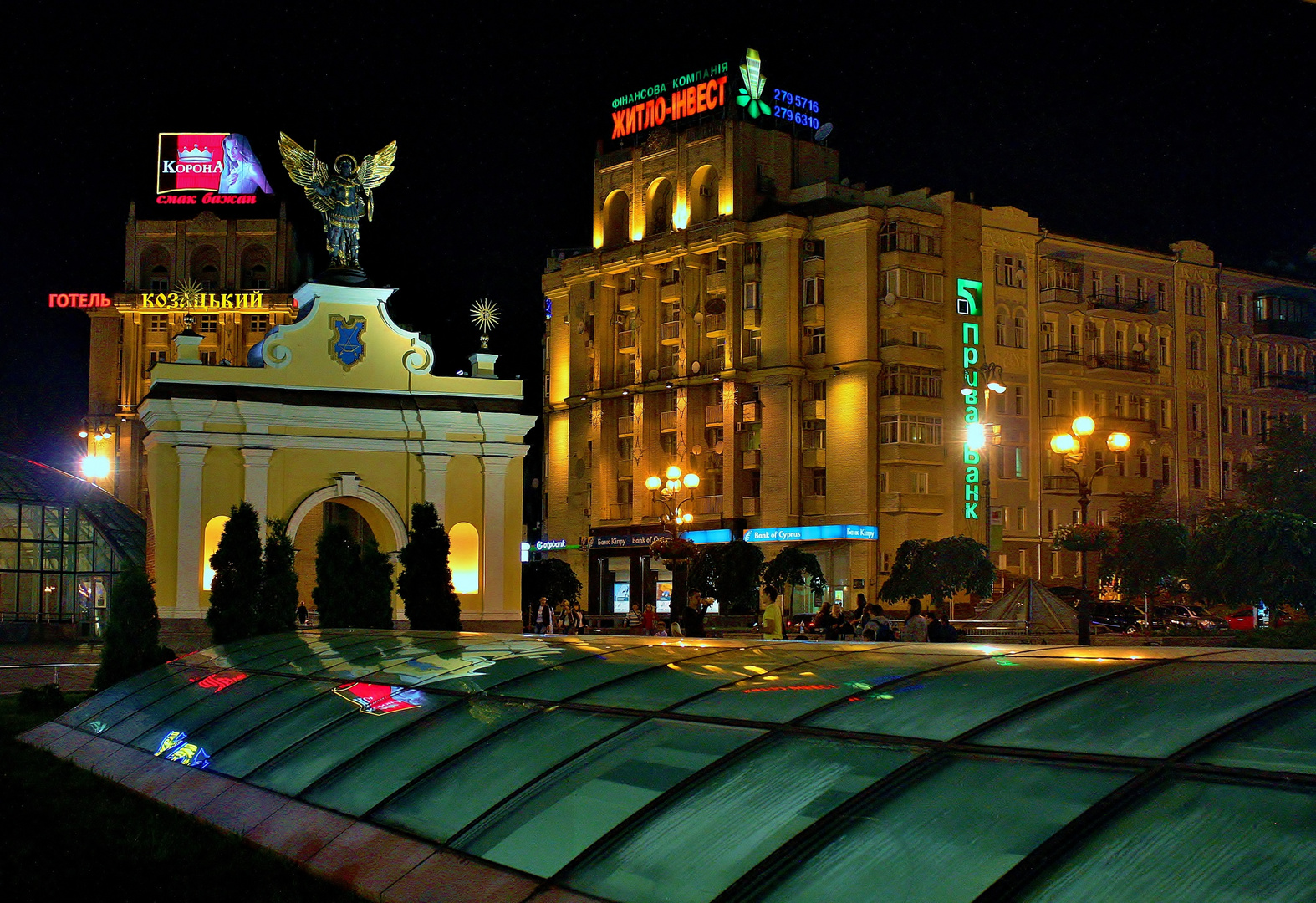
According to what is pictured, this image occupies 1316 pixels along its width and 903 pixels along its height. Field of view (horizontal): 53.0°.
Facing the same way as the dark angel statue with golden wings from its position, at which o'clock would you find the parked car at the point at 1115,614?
The parked car is roughly at 9 o'clock from the dark angel statue with golden wings.

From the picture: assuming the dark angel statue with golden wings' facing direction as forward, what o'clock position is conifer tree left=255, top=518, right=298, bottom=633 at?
The conifer tree is roughly at 12 o'clock from the dark angel statue with golden wings.

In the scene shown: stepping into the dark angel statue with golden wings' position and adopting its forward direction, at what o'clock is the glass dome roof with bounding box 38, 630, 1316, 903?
The glass dome roof is roughly at 12 o'clock from the dark angel statue with golden wings.

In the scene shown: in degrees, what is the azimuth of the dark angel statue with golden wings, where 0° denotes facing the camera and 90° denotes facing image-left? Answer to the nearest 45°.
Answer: approximately 0°

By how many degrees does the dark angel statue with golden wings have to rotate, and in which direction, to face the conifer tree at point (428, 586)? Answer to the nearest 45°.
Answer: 0° — it already faces it

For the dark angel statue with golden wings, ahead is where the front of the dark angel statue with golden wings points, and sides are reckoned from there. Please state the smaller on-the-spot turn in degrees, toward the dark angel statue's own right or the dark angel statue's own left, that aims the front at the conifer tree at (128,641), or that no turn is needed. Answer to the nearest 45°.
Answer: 0° — it already faces it

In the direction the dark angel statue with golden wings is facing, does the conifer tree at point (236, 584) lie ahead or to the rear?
ahead

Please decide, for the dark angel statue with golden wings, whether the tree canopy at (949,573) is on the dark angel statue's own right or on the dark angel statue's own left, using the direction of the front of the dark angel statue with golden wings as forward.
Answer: on the dark angel statue's own left
